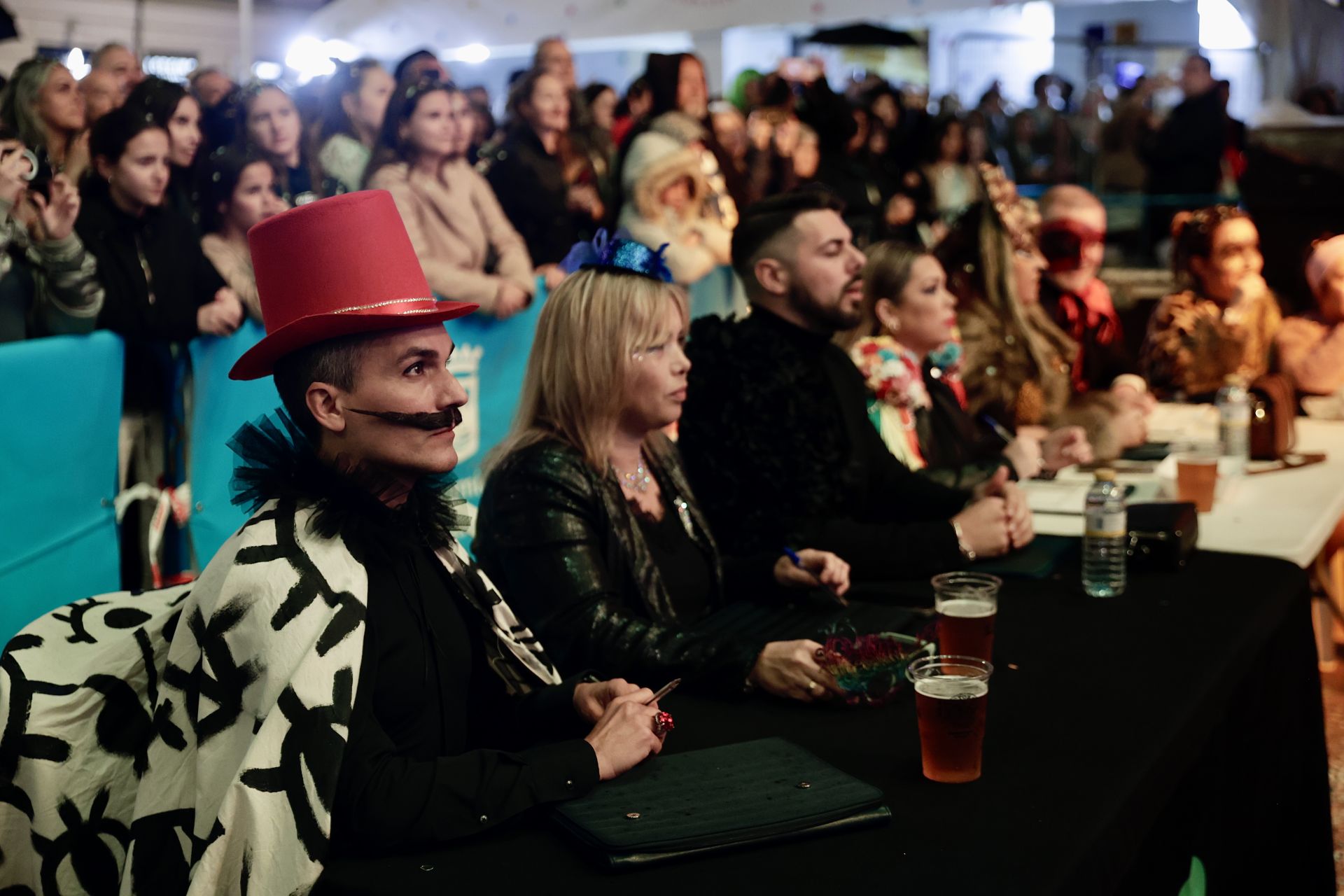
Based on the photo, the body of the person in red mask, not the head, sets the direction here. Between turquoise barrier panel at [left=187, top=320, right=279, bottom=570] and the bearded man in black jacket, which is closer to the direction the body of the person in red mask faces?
the bearded man in black jacket

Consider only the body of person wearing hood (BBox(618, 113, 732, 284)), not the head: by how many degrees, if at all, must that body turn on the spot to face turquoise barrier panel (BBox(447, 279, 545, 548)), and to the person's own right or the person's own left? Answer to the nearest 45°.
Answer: approximately 90° to the person's own right

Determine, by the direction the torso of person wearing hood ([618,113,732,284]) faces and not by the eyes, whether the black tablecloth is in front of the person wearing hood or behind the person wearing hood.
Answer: in front

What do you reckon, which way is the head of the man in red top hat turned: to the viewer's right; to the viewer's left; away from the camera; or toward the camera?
to the viewer's right

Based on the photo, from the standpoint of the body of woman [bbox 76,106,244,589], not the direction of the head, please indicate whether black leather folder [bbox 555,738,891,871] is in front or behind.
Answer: in front

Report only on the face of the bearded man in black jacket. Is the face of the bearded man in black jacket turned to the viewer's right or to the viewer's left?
to the viewer's right
